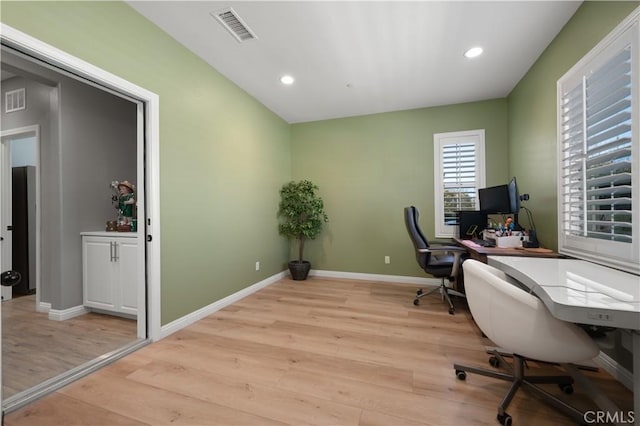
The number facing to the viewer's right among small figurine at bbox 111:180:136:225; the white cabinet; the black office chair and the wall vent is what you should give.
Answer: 1

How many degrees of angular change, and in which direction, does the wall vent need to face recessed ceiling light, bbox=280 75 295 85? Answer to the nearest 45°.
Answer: approximately 90° to its left

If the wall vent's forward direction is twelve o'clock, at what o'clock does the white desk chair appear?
The white desk chair is roughly at 10 o'clock from the wall vent.

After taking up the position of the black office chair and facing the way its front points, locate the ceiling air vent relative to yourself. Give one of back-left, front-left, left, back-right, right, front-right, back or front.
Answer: back-right

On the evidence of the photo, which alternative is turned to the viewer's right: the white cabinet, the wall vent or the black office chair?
the black office chair

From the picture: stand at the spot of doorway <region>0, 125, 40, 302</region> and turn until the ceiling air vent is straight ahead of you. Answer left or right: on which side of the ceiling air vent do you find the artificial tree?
left

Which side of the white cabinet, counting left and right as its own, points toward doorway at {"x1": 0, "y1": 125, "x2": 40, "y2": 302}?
right

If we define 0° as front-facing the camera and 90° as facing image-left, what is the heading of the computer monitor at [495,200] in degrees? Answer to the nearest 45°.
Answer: approximately 45°

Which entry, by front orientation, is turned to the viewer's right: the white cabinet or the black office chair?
the black office chair

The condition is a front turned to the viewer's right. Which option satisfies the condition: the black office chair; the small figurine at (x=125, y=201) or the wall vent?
the black office chair

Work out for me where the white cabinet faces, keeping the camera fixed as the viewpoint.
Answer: facing the viewer and to the left of the viewer

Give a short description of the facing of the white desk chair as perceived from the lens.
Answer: facing away from the viewer and to the right of the viewer

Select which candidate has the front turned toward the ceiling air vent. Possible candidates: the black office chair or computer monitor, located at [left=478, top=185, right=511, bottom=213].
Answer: the computer monitor

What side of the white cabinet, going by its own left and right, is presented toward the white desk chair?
left

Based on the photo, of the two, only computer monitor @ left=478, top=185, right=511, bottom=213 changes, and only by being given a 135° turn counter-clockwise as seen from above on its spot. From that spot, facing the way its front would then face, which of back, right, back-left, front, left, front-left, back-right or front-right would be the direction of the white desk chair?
right

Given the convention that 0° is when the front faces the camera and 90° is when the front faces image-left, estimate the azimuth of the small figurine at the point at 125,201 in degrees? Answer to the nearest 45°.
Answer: approximately 45°
